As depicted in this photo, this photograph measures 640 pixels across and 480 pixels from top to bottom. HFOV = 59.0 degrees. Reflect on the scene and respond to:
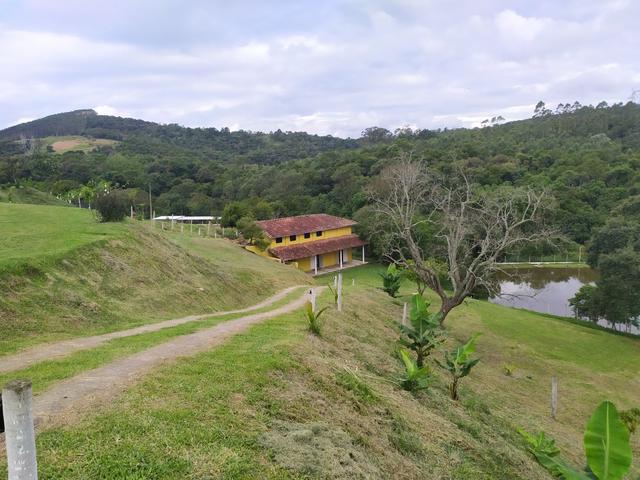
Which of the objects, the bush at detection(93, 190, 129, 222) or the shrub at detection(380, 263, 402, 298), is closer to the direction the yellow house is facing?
the shrub

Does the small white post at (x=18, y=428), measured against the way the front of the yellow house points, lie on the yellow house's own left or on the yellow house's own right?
on the yellow house's own right

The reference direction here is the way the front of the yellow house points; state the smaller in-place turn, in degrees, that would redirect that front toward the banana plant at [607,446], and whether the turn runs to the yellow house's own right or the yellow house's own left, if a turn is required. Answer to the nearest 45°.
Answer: approximately 45° to the yellow house's own right

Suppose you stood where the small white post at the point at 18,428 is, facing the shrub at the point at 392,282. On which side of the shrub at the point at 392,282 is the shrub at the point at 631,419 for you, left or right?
right

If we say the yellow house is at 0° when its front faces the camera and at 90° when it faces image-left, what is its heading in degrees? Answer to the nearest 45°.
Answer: approximately 315°

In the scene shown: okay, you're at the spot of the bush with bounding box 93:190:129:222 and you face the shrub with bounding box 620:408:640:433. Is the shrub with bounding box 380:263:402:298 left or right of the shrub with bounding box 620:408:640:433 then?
left

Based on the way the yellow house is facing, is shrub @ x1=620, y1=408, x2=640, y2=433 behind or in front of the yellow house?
in front

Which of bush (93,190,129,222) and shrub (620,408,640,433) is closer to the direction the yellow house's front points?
the shrub

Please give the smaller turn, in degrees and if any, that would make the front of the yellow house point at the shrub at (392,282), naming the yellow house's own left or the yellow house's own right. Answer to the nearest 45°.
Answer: approximately 45° to the yellow house's own right

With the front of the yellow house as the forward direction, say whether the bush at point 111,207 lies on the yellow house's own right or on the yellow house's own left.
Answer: on the yellow house's own right

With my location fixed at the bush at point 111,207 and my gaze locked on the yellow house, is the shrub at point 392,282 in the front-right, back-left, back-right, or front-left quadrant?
front-right

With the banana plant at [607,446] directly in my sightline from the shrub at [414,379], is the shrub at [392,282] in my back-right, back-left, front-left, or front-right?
back-left

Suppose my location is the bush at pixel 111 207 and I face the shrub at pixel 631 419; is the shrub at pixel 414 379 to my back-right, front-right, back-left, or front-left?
front-right
